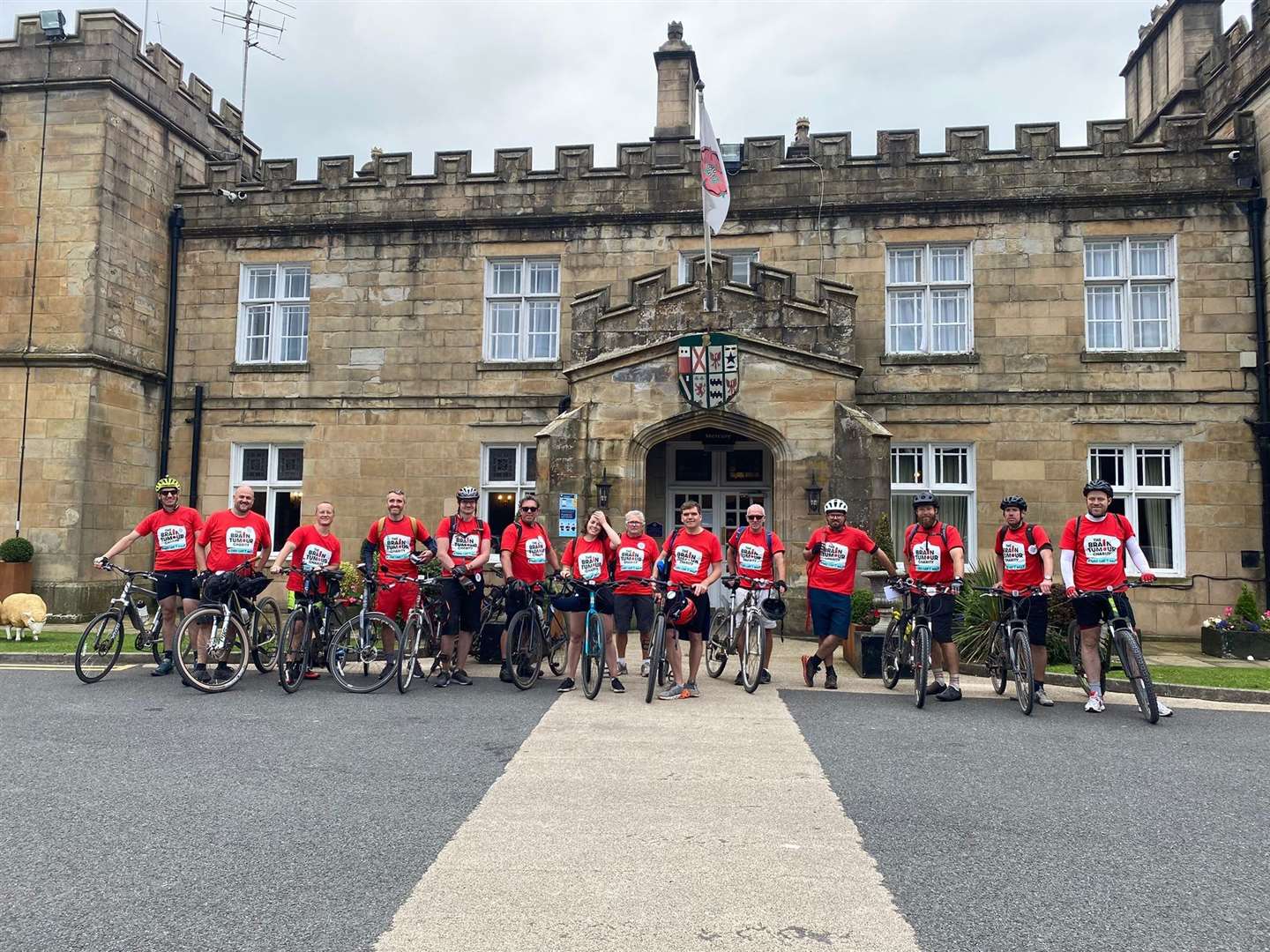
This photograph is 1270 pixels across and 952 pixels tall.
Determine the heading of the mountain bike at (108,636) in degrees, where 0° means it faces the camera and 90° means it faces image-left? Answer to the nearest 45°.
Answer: approximately 45°

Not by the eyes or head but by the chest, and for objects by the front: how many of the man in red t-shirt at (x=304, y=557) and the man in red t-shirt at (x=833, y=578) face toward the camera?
2

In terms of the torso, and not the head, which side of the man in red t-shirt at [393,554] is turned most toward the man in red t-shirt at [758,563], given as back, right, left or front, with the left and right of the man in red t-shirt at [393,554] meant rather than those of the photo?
left

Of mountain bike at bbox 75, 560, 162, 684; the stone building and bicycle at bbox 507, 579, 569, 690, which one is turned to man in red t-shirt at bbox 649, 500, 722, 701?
the stone building

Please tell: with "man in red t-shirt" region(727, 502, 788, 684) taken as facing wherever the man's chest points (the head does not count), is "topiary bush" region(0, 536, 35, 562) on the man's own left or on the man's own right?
on the man's own right

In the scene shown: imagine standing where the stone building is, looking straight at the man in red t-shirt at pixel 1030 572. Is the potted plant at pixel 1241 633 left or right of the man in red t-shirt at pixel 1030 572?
left

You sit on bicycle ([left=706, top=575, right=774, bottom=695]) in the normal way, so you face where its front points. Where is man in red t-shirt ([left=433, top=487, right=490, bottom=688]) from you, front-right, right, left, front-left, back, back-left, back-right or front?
back-right

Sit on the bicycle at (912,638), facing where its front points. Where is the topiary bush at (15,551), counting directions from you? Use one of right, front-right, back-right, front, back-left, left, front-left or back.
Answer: back-right

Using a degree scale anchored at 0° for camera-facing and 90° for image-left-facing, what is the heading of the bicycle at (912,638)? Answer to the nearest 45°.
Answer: approximately 315°
